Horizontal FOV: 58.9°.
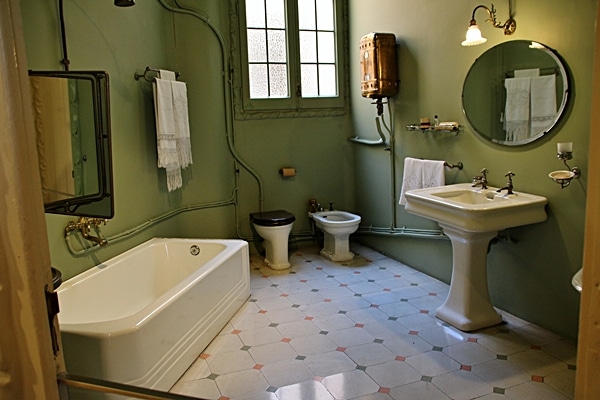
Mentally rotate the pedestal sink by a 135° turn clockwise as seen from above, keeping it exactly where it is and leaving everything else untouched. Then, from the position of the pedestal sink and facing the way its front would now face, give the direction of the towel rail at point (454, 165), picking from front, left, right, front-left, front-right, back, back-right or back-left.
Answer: front

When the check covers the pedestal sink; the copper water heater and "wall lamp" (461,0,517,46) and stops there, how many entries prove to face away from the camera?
0

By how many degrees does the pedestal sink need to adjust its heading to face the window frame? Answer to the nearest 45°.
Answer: approximately 90° to its right

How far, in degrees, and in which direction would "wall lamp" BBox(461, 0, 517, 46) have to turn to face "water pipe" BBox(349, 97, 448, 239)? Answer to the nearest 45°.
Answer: approximately 90° to its right

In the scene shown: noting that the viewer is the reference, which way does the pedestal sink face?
facing the viewer and to the left of the viewer

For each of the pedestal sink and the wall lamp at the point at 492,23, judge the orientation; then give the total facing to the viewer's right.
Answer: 0

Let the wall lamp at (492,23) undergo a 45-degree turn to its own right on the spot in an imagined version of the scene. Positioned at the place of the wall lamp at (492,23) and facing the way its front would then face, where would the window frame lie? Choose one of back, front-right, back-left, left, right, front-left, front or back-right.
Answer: front-right

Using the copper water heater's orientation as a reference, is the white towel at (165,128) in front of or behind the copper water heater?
in front

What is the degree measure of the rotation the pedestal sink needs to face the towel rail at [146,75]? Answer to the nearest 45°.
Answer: approximately 45° to its right

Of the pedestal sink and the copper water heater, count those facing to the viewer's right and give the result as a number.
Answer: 0

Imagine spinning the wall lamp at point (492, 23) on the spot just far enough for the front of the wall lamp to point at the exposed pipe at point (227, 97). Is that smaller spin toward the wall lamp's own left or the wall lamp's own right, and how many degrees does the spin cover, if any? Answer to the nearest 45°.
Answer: approximately 45° to the wall lamp's own right

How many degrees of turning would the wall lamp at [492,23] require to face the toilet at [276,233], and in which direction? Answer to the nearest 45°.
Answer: approximately 45° to its right

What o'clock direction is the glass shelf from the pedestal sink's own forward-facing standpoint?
The glass shelf is roughly at 4 o'clock from the pedestal sink.

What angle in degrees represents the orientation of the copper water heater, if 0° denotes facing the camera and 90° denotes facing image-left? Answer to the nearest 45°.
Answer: approximately 45°

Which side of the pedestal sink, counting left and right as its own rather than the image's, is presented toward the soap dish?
left

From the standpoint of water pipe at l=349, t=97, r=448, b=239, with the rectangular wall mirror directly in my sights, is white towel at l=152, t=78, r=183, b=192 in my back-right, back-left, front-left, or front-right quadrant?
front-right

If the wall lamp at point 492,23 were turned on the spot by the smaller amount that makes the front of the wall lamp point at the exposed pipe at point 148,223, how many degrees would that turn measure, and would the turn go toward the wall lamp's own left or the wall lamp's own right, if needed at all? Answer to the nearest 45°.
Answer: approximately 45° to the wall lamp's own right
